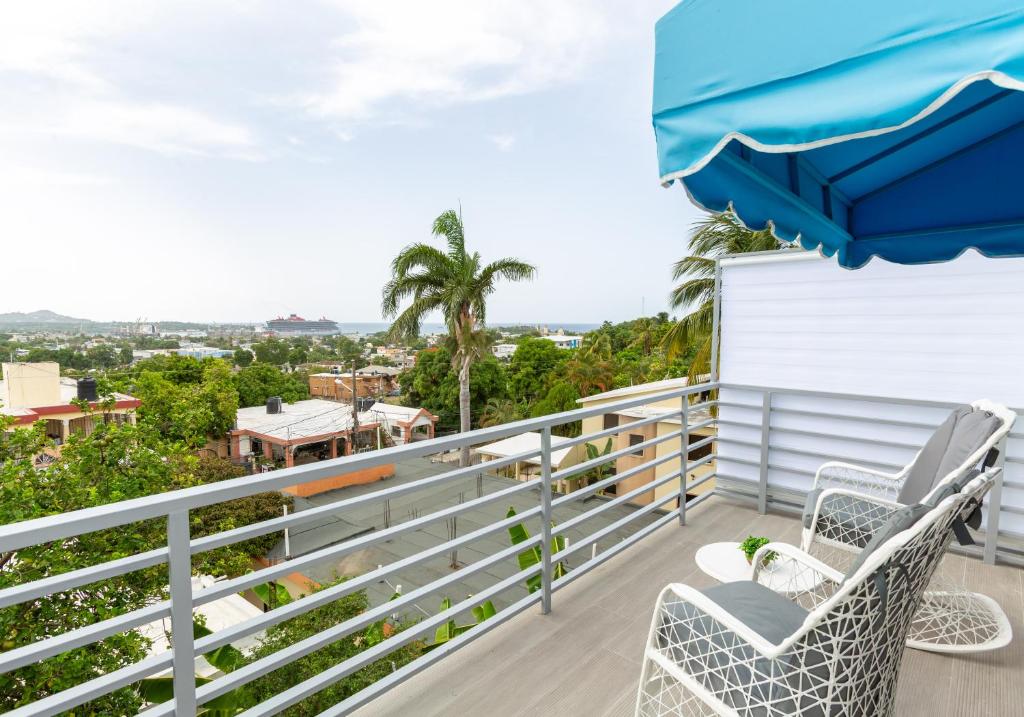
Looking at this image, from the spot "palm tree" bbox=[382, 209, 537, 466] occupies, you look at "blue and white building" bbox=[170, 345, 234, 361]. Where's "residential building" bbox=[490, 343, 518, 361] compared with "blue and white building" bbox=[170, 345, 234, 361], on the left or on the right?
right

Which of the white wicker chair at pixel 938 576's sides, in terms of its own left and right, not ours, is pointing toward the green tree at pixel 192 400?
front

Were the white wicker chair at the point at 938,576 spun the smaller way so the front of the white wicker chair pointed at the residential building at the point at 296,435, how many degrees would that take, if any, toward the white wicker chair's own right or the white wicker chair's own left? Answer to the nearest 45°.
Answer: approximately 45° to the white wicker chair's own right

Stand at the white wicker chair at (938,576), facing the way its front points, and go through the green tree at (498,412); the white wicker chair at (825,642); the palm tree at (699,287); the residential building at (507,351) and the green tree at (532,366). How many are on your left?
1

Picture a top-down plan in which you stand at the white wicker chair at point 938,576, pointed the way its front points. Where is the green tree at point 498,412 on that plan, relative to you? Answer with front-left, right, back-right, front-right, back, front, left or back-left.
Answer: front-right

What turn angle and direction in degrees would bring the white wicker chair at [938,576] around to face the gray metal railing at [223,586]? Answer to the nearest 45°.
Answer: approximately 45° to its left

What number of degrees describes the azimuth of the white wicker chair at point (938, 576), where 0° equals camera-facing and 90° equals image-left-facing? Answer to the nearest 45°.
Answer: approximately 90°

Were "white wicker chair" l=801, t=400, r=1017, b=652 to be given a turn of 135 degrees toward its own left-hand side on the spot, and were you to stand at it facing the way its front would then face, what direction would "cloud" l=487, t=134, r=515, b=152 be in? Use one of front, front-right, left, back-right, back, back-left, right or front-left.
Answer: back

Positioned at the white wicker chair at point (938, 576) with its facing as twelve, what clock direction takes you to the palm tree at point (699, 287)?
The palm tree is roughly at 2 o'clock from the white wicker chair.

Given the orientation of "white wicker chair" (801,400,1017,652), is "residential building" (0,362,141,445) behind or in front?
in front

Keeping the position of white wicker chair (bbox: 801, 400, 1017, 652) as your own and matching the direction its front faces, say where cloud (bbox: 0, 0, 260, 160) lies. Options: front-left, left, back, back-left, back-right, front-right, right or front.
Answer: front

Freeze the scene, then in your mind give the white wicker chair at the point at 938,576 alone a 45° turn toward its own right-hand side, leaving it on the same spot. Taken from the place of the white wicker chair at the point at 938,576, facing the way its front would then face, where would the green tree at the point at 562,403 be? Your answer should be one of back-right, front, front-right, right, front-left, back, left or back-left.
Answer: front

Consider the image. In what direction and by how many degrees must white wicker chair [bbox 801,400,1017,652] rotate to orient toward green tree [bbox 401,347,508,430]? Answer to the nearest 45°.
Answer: approximately 45° to its right

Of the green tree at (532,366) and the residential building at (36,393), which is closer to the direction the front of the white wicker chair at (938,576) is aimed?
the residential building

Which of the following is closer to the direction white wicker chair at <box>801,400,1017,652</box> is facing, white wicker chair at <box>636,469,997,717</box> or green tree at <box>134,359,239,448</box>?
the green tree

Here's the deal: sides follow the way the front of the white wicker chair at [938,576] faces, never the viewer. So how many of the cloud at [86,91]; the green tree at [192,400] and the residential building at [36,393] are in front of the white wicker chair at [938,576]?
3

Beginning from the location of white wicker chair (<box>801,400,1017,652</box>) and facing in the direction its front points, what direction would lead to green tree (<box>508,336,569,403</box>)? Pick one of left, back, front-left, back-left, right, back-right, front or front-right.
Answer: front-right
